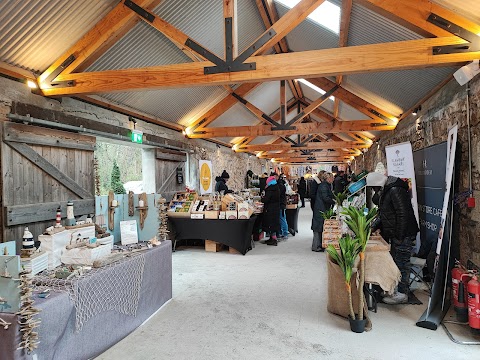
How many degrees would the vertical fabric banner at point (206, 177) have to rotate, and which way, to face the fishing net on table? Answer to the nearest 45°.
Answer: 0° — it already faces it

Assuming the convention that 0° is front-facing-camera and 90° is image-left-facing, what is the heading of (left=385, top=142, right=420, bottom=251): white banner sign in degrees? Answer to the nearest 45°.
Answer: approximately 45°

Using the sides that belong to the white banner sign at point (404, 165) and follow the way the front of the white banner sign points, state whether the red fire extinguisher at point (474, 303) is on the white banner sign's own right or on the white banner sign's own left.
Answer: on the white banner sign's own left

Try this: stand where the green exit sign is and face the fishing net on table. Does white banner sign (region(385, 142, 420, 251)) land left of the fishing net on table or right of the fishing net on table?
left

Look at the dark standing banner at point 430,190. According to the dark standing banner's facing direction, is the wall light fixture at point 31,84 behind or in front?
in front

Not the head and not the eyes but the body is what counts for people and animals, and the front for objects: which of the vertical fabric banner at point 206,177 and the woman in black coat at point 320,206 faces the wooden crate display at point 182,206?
the vertical fabric banner
